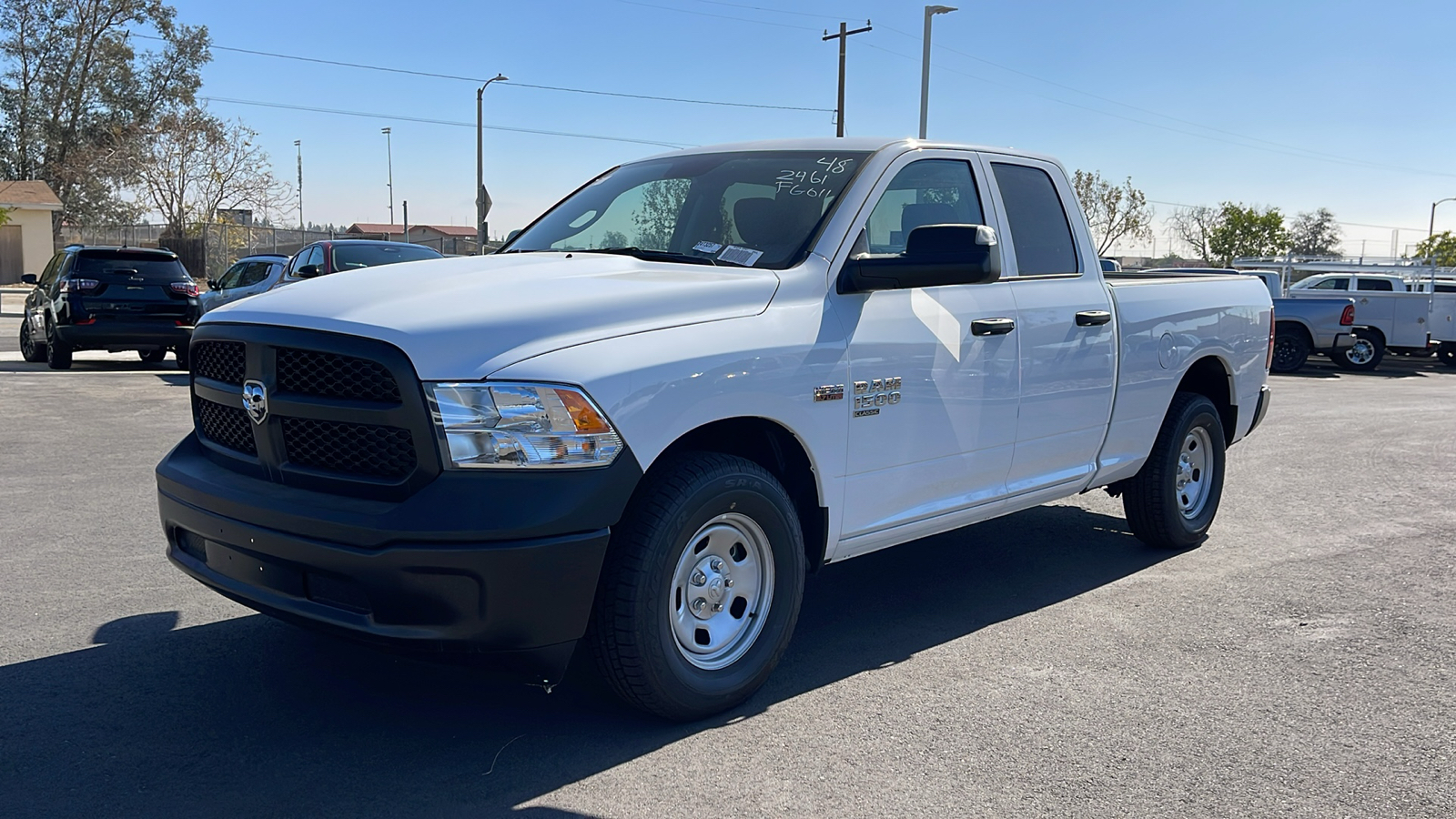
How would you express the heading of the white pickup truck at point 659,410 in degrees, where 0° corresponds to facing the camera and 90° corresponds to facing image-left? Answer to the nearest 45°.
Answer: approximately 45°

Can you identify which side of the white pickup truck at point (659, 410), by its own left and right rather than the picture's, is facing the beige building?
right

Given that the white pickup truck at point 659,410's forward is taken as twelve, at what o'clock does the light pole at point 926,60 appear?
The light pole is roughly at 5 o'clock from the white pickup truck.

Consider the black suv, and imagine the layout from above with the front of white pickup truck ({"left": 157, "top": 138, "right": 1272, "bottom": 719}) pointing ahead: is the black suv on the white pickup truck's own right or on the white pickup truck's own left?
on the white pickup truck's own right
